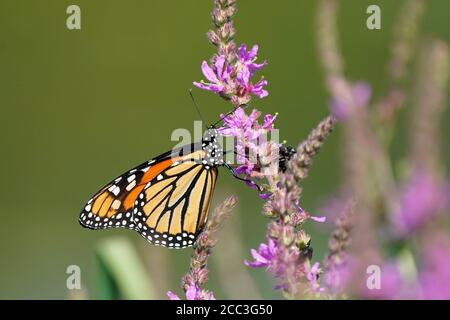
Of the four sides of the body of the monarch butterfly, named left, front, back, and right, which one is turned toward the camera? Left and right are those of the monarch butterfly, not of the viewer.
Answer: right
